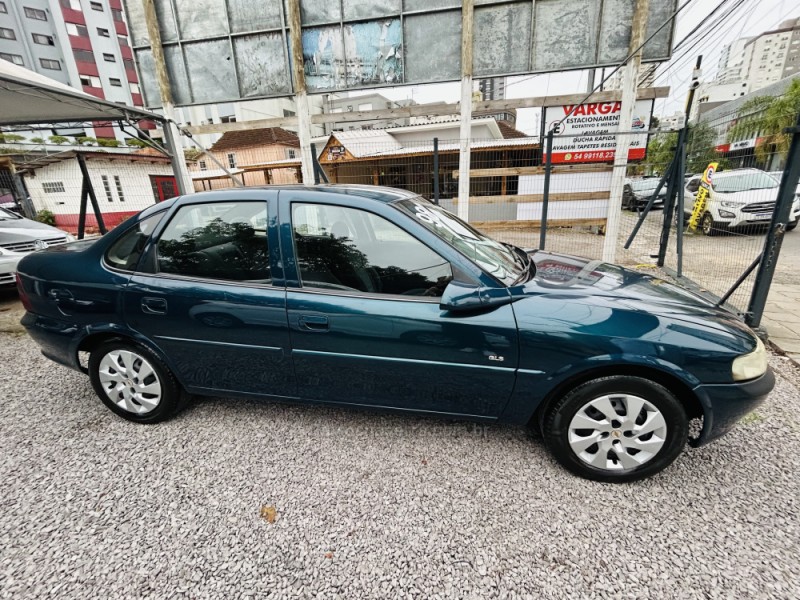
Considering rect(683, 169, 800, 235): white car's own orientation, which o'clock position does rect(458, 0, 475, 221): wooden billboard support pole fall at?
The wooden billboard support pole is roughly at 3 o'clock from the white car.

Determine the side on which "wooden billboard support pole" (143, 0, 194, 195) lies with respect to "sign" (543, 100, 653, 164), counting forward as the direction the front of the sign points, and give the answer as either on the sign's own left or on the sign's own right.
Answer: on the sign's own right

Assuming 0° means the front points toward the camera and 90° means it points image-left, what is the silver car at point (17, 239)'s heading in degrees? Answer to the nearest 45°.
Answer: approximately 315°

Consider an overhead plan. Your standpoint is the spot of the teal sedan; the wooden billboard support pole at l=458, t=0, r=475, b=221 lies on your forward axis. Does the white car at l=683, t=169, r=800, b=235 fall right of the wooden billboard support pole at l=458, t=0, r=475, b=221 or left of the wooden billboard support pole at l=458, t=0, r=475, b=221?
right

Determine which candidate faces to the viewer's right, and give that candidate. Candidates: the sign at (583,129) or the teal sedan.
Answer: the teal sedan

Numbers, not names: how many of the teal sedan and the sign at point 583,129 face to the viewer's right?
1

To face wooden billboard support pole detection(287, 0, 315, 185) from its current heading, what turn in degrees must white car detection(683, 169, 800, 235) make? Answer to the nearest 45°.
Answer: approximately 90° to its right

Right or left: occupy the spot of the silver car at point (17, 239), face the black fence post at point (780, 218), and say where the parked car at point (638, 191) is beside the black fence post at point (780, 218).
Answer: left

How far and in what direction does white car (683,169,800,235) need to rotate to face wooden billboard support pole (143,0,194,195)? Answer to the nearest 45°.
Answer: approximately 90° to its right

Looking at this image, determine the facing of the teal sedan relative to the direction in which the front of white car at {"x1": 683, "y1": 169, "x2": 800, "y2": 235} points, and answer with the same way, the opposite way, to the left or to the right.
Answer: to the left

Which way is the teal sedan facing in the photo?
to the viewer's right

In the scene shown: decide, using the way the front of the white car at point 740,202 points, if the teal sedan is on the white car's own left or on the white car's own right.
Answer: on the white car's own right
